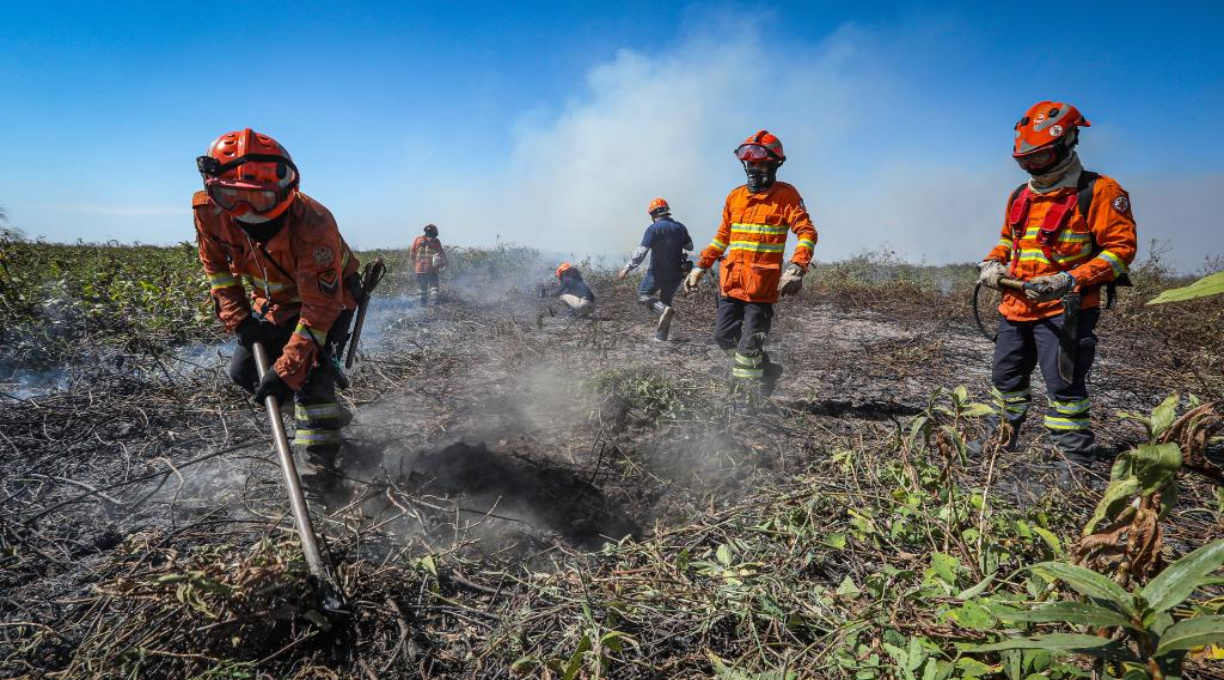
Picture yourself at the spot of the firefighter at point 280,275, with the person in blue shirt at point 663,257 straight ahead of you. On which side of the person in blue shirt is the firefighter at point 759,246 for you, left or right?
right

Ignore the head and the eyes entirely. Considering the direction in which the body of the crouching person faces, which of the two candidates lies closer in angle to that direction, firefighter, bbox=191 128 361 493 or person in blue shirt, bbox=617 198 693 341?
the firefighter

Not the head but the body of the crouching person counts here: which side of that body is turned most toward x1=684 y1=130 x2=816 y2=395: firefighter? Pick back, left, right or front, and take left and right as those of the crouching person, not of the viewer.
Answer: left

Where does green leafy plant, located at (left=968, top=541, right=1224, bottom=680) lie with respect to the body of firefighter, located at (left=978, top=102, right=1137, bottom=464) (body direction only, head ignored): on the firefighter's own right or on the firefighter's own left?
on the firefighter's own left

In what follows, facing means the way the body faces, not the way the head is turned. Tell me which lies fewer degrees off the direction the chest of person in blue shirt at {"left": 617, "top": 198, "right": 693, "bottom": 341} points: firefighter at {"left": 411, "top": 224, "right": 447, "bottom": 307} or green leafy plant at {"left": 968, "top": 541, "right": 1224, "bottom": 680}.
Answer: the firefighter

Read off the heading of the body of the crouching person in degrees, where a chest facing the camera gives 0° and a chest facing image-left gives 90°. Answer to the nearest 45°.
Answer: approximately 90°

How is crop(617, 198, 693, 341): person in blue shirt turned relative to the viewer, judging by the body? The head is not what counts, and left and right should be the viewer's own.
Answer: facing away from the viewer and to the left of the viewer

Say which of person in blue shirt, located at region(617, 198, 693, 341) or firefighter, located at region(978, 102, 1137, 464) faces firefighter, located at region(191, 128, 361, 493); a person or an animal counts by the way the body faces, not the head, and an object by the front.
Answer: firefighter, located at region(978, 102, 1137, 464)

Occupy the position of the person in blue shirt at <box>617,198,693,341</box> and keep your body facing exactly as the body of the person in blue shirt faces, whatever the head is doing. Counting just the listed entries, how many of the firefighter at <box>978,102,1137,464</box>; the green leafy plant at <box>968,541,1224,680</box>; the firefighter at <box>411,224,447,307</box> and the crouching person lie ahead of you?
2

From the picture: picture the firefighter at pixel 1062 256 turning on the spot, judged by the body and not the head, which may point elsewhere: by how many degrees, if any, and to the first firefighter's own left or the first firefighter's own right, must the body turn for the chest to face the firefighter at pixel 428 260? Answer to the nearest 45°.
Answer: approximately 45° to the first firefighter's own right
